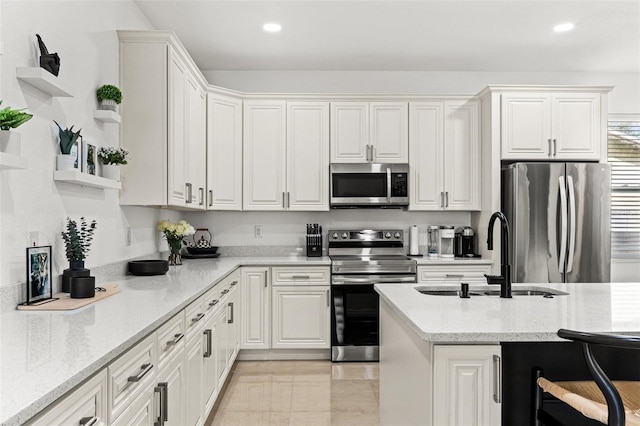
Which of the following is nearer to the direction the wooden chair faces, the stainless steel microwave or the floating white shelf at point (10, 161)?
the stainless steel microwave

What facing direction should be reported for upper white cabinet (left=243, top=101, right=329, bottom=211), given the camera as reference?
facing the viewer

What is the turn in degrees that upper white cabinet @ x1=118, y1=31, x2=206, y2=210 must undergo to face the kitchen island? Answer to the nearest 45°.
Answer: approximately 45° to its right

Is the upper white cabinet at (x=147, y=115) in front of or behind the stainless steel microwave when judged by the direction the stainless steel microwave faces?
in front

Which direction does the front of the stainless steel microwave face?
toward the camera

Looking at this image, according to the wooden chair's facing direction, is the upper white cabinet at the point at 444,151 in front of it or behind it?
in front

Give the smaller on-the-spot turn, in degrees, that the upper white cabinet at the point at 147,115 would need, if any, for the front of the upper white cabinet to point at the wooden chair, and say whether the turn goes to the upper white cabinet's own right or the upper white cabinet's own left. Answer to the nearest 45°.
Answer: approximately 45° to the upper white cabinet's own right

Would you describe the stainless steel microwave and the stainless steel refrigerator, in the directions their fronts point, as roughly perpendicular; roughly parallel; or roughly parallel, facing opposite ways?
roughly parallel

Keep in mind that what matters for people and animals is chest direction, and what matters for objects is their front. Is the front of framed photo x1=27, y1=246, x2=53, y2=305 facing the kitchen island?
yes

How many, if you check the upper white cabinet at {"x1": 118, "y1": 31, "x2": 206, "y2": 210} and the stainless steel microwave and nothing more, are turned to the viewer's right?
1

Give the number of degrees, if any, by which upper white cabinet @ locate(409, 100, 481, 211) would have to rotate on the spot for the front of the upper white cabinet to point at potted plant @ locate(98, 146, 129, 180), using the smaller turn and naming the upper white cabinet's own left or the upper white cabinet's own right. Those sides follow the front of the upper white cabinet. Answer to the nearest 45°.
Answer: approximately 45° to the upper white cabinet's own right

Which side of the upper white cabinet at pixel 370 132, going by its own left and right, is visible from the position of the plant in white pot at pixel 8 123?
front

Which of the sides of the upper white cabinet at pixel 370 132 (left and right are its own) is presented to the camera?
front

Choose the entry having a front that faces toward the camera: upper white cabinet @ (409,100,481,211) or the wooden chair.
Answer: the upper white cabinet

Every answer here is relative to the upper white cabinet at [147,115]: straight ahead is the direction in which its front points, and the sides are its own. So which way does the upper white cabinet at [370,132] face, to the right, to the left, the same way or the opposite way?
to the right

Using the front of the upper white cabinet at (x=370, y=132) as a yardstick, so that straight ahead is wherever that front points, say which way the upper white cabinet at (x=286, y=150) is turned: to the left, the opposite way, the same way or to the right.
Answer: the same way

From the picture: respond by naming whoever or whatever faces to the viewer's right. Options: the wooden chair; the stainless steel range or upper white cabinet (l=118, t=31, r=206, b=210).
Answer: the upper white cabinet
